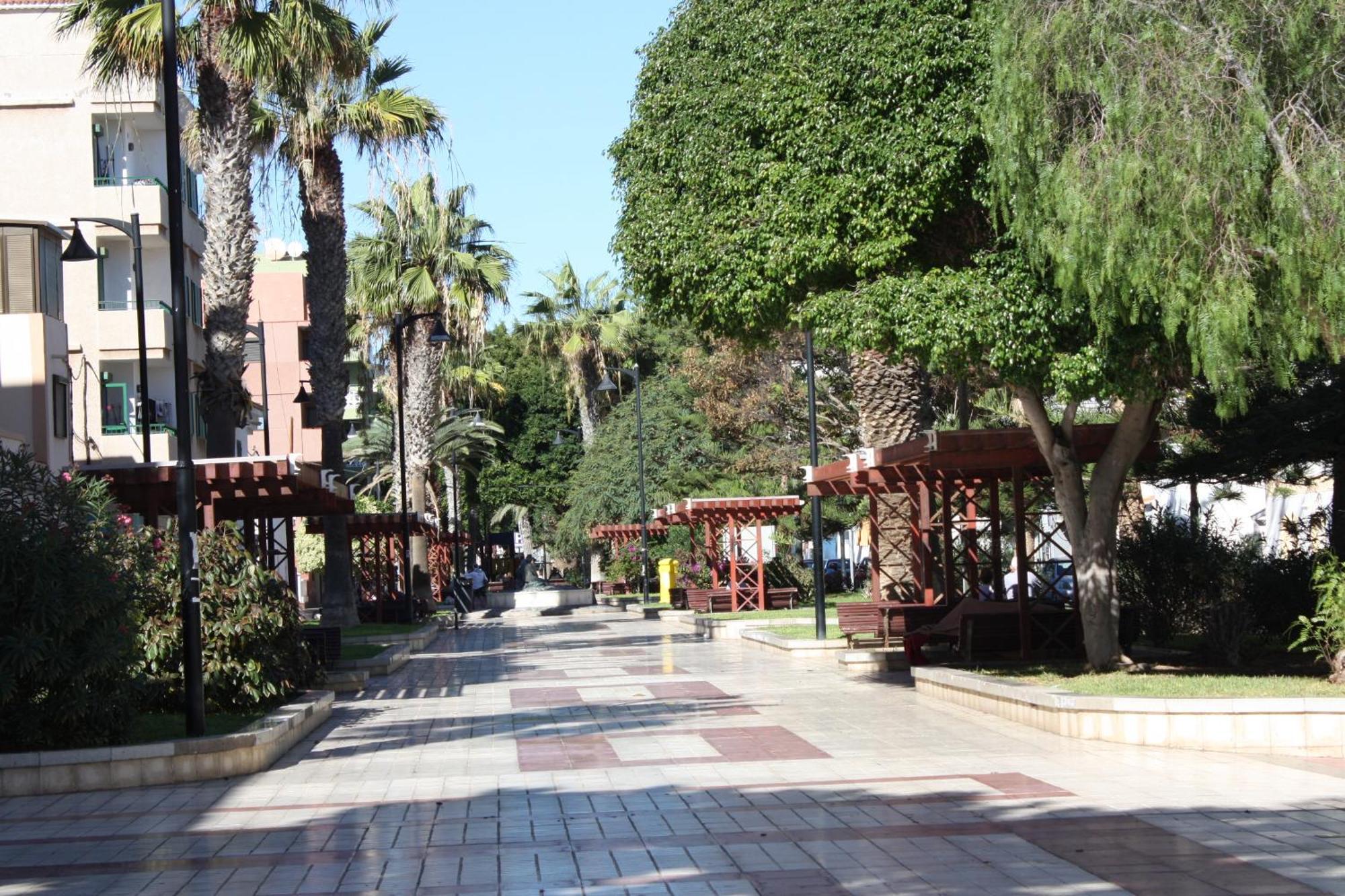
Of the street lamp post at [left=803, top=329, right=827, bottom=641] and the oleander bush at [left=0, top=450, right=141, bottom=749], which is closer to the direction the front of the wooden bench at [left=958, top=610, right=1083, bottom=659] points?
the street lamp post

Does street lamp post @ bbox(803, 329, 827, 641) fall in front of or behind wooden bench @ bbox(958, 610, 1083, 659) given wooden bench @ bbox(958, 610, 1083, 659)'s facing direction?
in front

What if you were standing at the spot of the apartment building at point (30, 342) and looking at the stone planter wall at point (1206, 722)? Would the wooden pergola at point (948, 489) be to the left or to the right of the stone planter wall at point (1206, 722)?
left

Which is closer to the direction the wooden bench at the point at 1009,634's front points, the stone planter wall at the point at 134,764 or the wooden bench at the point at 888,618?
the wooden bench

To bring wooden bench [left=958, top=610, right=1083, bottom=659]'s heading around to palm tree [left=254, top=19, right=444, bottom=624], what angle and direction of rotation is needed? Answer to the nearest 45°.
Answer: approximately 45° to its left

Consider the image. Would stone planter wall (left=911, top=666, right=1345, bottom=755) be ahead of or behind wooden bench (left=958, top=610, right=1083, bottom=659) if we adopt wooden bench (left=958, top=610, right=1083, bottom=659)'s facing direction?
behind

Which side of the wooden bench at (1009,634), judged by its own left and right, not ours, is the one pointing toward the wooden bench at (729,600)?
front

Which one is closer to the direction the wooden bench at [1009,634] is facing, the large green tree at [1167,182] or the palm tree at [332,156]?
the palm tree

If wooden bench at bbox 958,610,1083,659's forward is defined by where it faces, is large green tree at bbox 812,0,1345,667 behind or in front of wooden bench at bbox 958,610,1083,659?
behind

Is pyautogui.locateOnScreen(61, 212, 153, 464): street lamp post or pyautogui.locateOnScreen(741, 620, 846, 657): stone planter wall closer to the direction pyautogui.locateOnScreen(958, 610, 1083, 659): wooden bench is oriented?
the stone planter wall

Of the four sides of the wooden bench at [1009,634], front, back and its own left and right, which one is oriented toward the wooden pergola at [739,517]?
front
